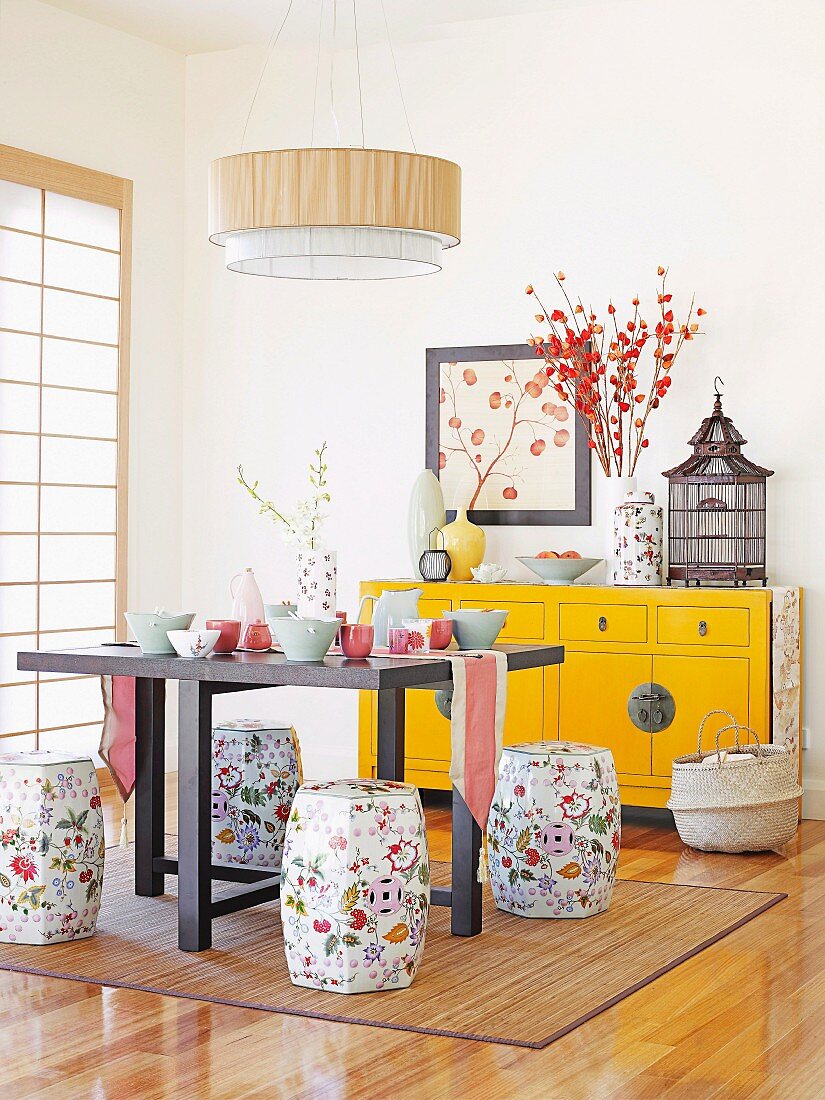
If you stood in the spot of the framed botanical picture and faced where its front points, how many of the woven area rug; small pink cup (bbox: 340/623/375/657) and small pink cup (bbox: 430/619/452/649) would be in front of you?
3

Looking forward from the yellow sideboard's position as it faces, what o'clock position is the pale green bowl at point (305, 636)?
The pale green bowl is roughly at 1 o'clock from the yellow sideboard.

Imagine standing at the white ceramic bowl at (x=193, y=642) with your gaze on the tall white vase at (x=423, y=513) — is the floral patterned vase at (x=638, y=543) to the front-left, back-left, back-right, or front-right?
front-right

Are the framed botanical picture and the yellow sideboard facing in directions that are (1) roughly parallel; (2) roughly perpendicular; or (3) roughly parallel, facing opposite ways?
roughly parallel

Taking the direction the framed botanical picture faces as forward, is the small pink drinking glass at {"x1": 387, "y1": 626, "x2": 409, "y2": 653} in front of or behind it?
in front

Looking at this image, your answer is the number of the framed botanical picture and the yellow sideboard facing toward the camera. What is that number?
2

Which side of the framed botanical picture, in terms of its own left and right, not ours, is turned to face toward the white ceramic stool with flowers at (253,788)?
front

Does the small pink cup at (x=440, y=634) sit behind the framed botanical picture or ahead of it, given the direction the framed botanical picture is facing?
ahead

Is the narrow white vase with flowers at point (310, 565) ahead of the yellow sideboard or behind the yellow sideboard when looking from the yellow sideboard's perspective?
ahead

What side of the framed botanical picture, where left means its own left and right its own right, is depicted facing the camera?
front
